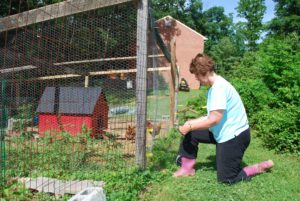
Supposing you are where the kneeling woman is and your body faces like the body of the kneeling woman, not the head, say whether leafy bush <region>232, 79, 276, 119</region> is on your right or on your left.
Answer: on your right

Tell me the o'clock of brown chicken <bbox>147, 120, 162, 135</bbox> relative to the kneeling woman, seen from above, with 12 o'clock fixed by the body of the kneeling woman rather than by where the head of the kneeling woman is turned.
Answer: The brown chicken is roughly at 2 o'clock from the kneeling woman.

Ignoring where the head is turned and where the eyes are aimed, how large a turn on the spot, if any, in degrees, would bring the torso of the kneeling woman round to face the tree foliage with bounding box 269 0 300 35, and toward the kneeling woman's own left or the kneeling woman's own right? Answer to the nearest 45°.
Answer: approximately 90° to the kneeling woman's own right

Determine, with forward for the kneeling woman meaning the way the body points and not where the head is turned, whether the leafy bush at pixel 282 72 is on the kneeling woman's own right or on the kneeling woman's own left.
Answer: on the kneeling woman's own right

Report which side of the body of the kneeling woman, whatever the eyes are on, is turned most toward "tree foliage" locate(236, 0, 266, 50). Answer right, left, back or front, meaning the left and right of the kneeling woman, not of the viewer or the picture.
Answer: right

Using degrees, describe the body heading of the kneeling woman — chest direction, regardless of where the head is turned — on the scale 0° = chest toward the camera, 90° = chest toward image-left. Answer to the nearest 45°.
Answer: approximately 90°

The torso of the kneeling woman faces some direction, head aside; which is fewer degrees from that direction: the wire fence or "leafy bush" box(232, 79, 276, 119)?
the wire fence

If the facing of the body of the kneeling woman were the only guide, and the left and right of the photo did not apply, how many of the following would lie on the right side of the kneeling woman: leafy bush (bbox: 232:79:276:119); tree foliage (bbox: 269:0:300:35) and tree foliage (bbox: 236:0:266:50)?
3
